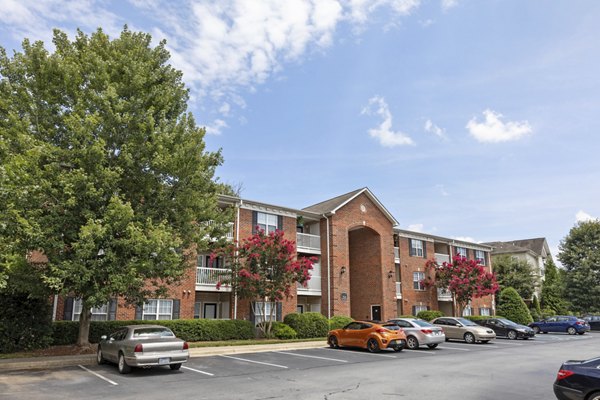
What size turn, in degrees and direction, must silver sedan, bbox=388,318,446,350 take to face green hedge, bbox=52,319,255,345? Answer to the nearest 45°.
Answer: approximately 45° to its left

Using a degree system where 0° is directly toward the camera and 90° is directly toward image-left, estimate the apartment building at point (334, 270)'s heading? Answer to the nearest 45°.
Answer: approximately 315°

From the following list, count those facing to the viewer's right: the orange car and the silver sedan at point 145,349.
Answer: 0

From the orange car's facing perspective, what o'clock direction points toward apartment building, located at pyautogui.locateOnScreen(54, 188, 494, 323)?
The apartment building is roughly at 1 o'clock from the orange car.

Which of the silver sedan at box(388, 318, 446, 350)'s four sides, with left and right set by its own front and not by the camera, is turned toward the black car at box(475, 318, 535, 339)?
right

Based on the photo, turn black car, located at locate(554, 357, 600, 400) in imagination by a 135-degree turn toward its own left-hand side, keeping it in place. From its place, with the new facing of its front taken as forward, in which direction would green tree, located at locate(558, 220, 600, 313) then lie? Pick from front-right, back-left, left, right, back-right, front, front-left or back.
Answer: front-right

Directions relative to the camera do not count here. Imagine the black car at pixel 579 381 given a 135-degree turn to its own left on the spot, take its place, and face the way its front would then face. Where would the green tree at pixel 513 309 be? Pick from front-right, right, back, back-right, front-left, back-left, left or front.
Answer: front-right

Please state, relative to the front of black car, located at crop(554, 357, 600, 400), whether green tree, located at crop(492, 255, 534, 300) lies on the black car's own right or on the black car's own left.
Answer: on the black car's own left

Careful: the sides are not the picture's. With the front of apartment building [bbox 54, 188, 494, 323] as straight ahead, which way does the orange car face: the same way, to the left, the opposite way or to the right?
the opposite way
